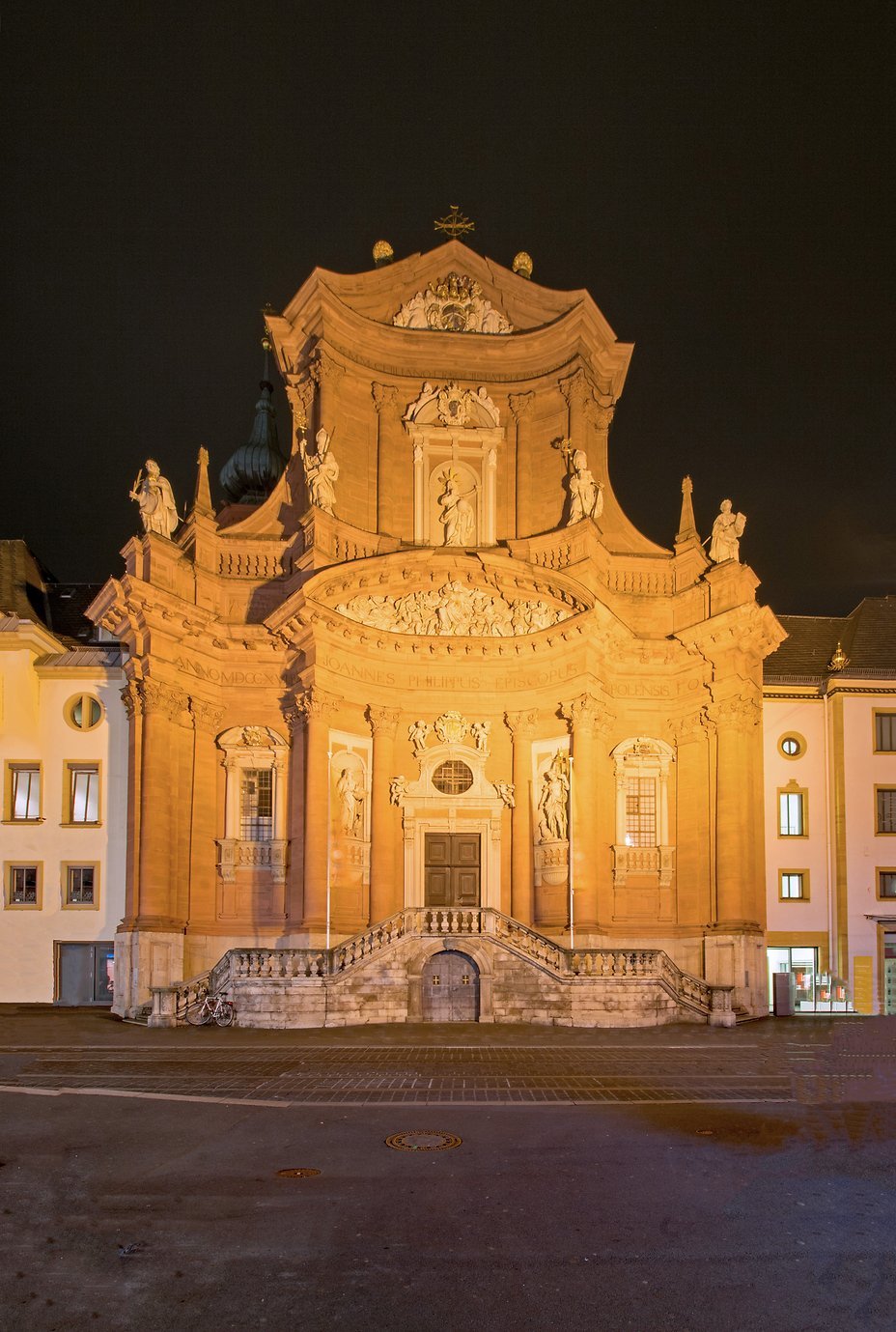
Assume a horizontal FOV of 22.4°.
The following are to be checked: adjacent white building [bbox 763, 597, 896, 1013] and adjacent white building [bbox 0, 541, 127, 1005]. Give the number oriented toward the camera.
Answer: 2

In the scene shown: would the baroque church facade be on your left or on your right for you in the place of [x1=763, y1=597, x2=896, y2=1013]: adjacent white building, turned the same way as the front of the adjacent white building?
on your right

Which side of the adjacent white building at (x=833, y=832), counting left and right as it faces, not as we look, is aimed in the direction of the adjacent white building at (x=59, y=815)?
right

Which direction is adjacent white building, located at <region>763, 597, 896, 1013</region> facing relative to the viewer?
toward the camera

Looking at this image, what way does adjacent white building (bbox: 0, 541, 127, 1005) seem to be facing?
toward the camera

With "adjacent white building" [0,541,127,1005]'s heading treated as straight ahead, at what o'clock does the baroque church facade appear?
The baroque church facade is roughly at 10 o'clock from the adjacent white building.

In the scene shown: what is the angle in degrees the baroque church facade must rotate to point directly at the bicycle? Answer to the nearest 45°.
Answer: approximately 45° to its right

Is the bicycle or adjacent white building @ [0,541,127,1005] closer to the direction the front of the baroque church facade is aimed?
the bicycle
